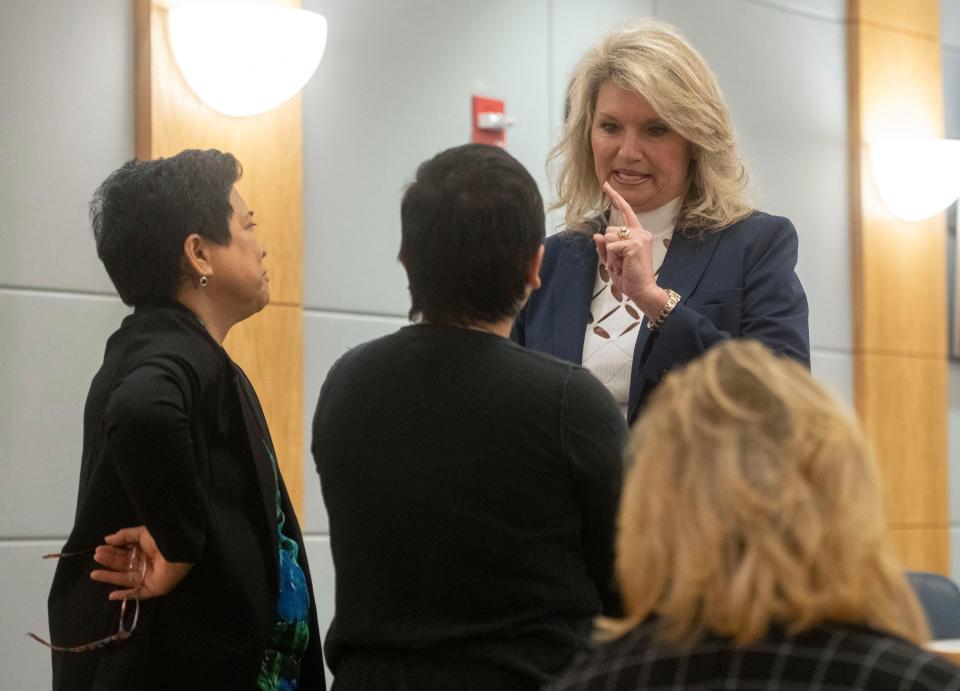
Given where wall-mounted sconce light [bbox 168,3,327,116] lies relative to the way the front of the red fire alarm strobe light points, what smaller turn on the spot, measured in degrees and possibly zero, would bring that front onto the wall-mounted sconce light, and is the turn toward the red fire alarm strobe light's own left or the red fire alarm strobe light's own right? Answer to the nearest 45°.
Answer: approximately 90° to the red fire alarm strobe light's own right

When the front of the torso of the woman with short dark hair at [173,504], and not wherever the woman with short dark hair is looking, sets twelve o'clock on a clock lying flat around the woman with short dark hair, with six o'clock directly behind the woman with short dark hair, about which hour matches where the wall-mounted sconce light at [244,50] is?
The wall-mounted sconce light is roughly at 9 o'clock from the woman with short dark hair.

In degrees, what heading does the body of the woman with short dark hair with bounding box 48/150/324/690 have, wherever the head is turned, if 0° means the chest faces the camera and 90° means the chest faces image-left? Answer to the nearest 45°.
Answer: approximately 270°

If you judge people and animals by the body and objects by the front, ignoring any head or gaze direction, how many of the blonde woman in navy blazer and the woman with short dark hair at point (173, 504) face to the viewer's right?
1

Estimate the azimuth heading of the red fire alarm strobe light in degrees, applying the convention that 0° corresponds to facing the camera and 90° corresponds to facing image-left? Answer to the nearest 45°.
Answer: approximately 315°

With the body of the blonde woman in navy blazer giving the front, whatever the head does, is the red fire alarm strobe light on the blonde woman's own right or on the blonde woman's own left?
on the blonde woman's own right

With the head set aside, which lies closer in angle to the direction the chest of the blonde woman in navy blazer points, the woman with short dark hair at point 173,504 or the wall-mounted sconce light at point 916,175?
the woman with short dark hair

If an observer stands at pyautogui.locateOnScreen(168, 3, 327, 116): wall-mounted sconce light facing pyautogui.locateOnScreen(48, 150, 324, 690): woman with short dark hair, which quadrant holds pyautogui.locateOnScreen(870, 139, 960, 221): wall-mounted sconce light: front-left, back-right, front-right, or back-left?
back-left

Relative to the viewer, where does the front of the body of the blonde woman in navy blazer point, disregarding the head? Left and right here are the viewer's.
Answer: facing the viewer and to the left of the viewer

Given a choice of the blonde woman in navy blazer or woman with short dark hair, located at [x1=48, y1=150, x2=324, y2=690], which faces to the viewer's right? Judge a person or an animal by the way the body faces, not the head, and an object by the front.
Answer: the woman with short dark hair

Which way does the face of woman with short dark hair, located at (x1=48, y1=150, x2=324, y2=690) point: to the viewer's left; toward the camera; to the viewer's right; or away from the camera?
to the viewer's right
